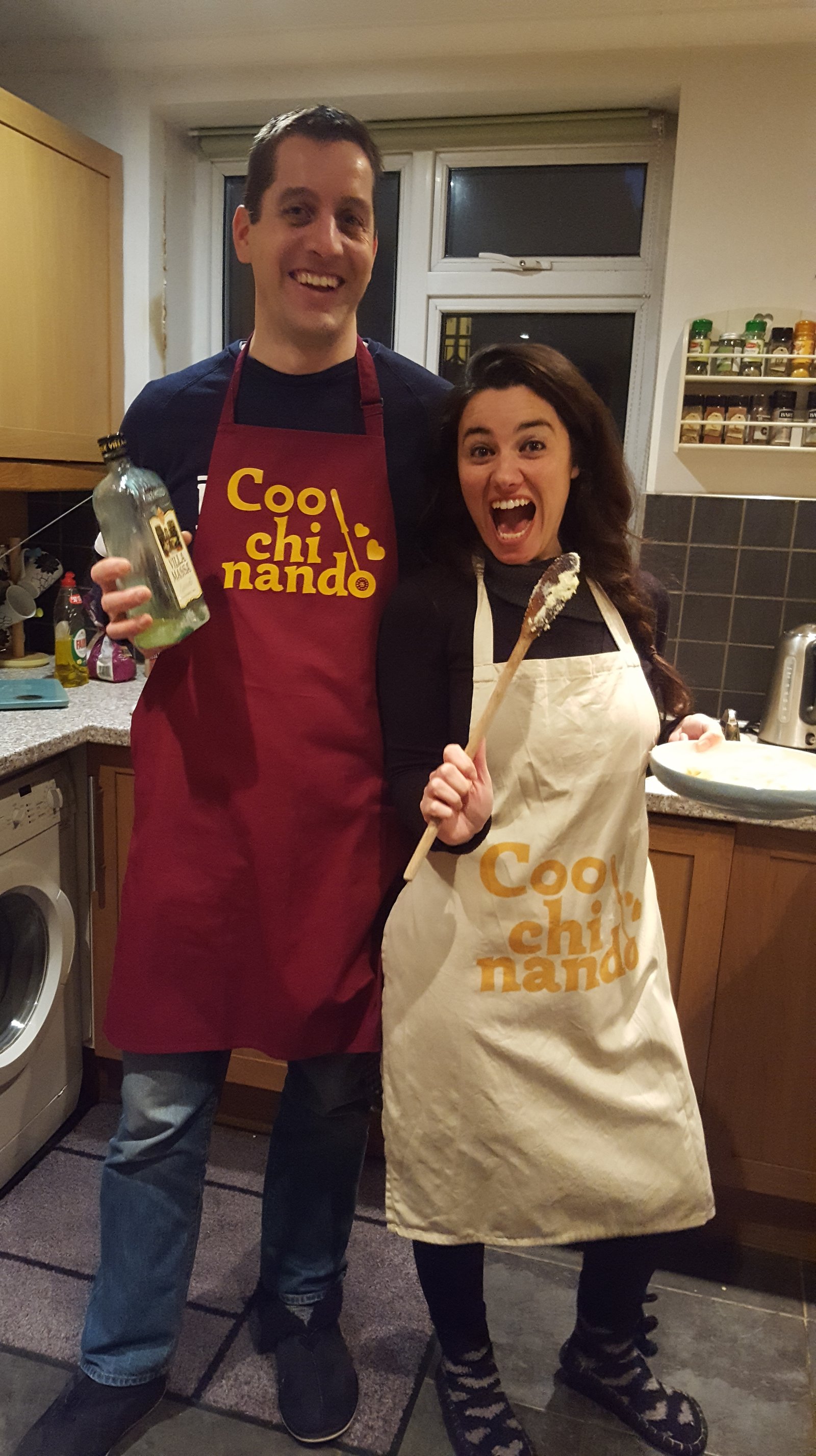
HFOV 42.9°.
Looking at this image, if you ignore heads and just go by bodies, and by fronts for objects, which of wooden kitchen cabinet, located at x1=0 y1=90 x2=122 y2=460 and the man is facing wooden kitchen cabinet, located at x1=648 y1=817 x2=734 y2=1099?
wooden kitchen cabinet, located at x1=0 y1=90 x2=122 y2=460

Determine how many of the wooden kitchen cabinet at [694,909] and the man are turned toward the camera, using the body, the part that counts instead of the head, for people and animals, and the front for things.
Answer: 2

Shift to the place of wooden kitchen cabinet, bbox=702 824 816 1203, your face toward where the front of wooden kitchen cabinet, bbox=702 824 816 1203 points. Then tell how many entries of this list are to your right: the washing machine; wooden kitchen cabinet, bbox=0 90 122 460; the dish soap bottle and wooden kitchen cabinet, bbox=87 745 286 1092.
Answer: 4

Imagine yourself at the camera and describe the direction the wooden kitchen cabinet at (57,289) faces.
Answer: facing the viewer and to the right of the viewer

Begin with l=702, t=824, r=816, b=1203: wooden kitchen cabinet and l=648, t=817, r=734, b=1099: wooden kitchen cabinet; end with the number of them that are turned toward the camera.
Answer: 2

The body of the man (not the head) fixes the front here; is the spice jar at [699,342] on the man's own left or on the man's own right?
on the man's own left

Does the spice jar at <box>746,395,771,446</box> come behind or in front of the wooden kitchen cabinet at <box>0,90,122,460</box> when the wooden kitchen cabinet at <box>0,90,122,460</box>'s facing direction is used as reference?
in front

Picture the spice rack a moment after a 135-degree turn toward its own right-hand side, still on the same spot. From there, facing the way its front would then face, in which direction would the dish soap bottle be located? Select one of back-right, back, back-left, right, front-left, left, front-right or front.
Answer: front-left

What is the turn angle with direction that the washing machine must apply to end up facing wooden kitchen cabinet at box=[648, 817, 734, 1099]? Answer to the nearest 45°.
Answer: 0° — it already faces it
